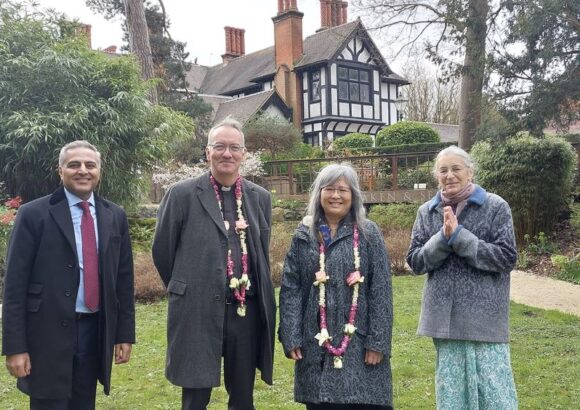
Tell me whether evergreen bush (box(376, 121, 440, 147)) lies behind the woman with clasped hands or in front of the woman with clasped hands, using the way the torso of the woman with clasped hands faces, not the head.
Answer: behind

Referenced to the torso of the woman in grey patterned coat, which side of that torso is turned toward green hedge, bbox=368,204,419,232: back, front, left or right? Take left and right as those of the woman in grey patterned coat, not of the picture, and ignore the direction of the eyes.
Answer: back

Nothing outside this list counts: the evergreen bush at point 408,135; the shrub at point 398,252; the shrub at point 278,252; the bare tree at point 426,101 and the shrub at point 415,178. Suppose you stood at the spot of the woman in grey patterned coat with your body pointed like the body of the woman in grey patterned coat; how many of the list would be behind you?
5

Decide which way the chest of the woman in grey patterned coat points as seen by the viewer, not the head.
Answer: toward the camera

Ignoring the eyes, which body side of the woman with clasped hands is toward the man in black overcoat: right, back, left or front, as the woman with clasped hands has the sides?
right

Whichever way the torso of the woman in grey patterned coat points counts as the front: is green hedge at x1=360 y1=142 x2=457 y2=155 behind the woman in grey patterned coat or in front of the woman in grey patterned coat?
behind

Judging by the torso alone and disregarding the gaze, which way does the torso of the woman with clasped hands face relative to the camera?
toward the camera

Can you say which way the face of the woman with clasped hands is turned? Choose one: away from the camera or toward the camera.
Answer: toward the camera

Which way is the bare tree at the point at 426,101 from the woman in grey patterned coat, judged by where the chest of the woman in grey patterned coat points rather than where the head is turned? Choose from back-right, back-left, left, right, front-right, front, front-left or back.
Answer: back

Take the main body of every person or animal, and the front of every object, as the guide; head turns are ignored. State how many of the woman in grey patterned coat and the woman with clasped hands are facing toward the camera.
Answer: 2

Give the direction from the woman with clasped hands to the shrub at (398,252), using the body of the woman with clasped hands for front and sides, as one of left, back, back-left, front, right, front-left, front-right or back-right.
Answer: back

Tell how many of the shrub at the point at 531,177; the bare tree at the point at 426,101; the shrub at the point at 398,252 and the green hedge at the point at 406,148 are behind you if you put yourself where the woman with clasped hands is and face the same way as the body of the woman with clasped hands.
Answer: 4

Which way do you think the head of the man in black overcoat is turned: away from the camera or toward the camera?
toward the camera

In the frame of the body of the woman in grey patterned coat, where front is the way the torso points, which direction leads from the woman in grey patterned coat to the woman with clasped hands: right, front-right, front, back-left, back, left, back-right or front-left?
left

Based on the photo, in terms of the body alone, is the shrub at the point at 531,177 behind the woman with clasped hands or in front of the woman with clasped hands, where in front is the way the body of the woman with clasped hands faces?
behind

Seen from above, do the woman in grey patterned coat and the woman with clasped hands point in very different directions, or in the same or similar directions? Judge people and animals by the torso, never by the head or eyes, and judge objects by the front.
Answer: same or similar directions

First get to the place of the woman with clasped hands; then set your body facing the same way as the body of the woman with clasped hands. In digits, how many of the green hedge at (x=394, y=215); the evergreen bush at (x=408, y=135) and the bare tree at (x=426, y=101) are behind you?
3

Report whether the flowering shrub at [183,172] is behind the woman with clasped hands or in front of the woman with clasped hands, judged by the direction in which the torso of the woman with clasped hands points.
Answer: behind
